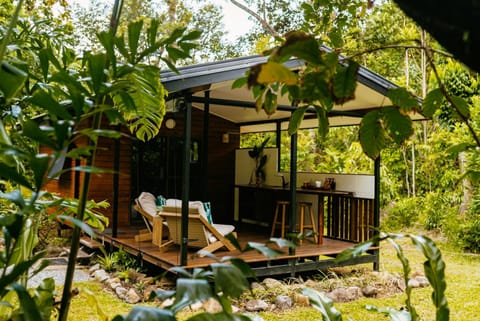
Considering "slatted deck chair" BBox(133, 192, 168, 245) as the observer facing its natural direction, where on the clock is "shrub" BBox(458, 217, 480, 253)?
The shrub is roughly at 10 o'clock from the slatted deck chair.

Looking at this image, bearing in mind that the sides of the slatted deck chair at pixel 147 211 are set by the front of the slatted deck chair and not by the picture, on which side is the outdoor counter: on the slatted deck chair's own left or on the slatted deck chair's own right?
on the slatted deck chair's own left

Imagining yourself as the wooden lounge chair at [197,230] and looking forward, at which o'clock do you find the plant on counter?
The plant on counter is roughly at 11 o'clock from the wooden lounge chair.

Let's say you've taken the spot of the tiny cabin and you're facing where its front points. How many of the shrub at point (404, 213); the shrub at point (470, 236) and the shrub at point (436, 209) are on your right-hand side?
0

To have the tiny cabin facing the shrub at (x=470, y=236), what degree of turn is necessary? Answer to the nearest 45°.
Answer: approximately 45° to its left

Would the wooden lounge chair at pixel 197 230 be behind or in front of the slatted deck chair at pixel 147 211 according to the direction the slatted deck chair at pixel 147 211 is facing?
in front

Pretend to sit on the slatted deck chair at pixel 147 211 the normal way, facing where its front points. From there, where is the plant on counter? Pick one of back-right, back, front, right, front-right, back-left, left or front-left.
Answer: left

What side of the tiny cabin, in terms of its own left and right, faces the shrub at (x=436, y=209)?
left
